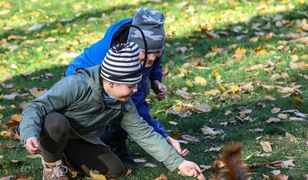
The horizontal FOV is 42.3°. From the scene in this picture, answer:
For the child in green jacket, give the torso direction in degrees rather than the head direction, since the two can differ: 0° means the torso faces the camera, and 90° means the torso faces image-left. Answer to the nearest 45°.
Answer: approximately 315°

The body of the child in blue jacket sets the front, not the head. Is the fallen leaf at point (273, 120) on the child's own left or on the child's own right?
on the child's own left

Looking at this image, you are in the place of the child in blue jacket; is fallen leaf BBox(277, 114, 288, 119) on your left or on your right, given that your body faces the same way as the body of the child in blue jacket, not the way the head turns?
on your left

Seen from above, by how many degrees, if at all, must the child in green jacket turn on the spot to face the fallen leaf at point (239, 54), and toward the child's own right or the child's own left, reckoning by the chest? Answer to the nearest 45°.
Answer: approximately 90° to the child's own left

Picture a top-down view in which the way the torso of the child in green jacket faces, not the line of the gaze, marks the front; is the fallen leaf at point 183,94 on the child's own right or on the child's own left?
on the child's own left
